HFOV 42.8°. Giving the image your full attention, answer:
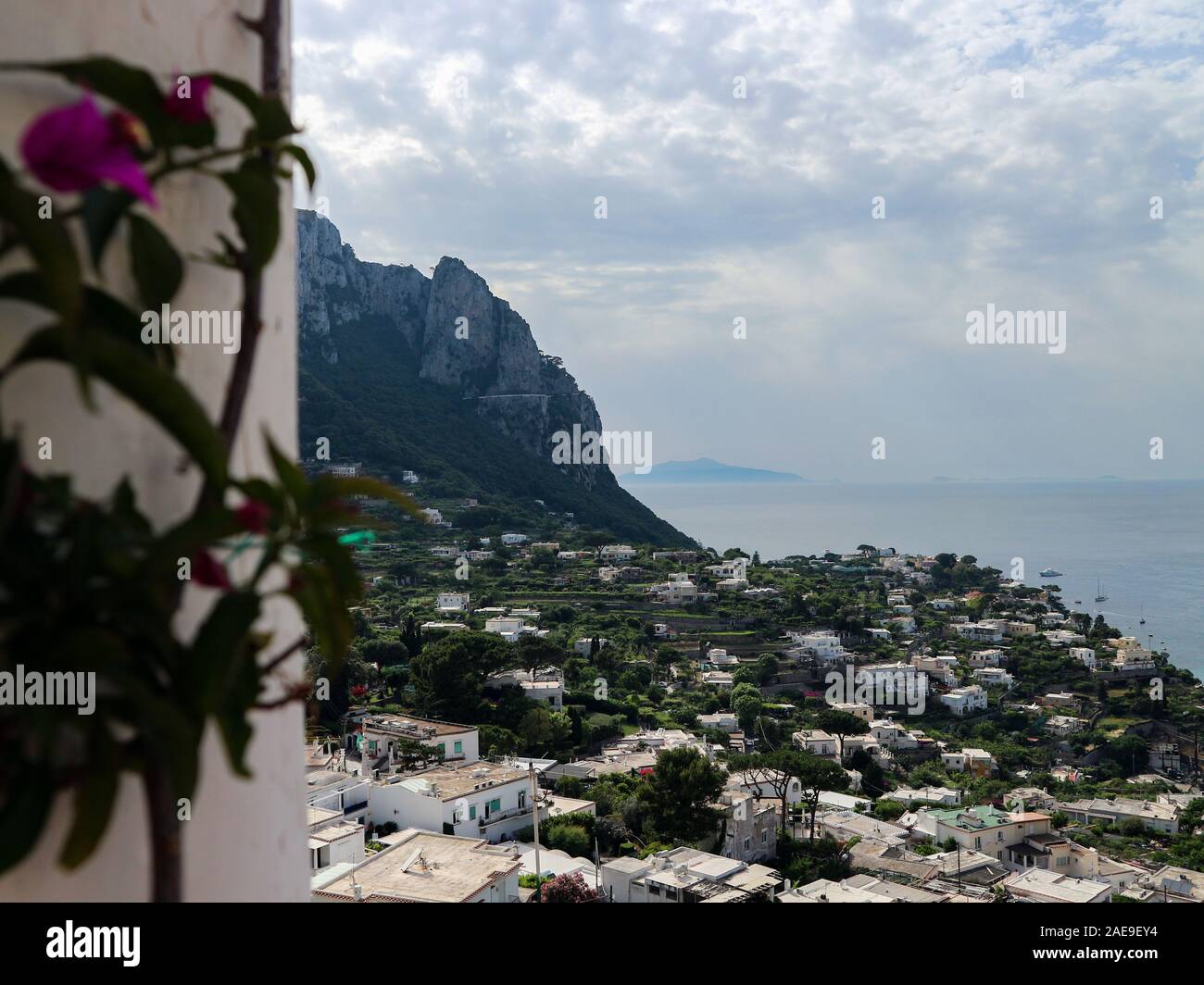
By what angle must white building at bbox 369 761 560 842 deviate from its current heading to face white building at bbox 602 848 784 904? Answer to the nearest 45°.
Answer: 0° — it already faces it

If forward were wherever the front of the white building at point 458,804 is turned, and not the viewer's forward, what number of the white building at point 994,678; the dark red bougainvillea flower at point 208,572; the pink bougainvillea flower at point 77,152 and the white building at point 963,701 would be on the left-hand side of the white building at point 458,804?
2

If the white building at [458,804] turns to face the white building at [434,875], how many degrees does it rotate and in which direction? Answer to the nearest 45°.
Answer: approximately 45° to its right

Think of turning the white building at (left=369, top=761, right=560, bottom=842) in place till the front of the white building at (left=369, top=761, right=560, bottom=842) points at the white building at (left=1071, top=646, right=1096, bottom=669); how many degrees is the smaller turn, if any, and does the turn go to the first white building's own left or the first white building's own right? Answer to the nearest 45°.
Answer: approximately 90° to the first white building's own left

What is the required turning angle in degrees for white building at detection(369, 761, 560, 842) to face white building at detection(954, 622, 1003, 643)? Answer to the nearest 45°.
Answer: approximately 90° to its left

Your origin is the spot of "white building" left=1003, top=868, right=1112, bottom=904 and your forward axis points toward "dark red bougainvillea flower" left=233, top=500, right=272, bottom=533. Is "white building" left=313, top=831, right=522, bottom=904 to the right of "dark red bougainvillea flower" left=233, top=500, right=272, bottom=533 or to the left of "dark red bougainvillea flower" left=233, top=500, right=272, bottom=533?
right

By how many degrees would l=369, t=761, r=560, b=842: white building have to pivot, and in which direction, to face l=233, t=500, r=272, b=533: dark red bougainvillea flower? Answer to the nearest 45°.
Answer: approximately 45° to its right

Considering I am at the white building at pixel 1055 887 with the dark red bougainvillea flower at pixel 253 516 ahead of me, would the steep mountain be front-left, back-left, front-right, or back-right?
back-right
